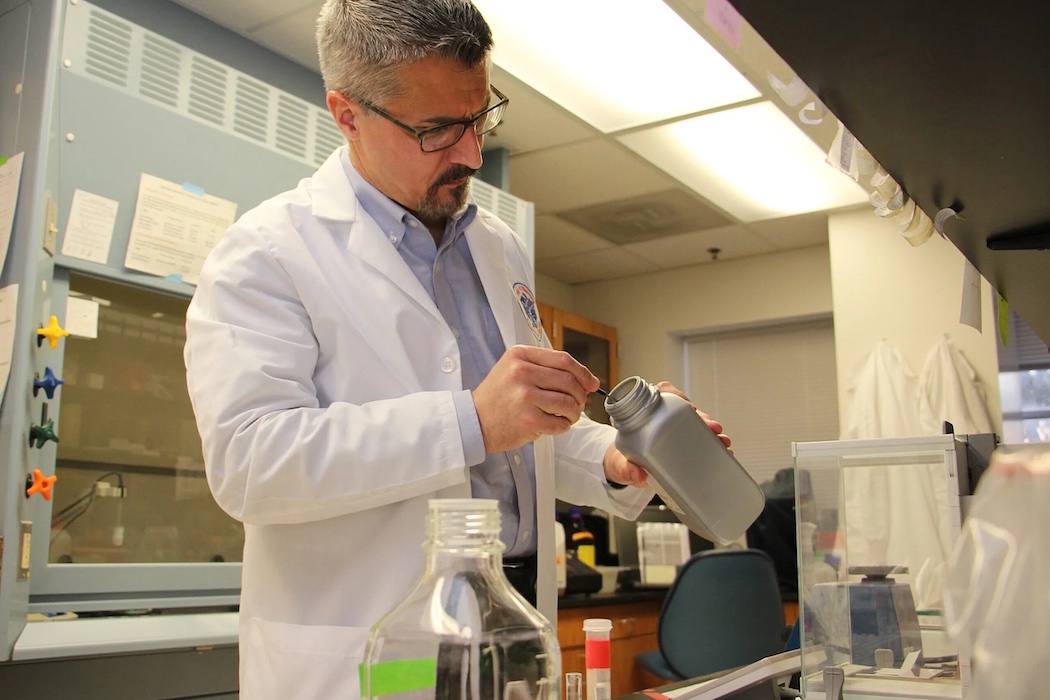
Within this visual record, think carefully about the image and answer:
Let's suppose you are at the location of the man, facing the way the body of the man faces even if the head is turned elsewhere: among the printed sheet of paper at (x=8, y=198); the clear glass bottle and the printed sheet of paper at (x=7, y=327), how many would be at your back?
2

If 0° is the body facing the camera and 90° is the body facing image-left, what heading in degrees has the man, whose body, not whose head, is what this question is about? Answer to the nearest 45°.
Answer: approximately 315°

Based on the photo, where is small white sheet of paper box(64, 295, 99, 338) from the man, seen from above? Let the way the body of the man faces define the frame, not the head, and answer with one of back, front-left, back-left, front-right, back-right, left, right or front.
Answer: back

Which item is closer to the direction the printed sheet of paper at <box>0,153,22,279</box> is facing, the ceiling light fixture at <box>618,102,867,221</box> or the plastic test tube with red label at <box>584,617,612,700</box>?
the plastic test tube with red label

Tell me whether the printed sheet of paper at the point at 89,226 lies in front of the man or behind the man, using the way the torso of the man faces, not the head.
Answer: behind

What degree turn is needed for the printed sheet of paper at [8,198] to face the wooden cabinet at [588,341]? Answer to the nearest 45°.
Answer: approximately 90° to its left

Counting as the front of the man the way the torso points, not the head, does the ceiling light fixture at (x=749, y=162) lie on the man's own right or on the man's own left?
on the man's own left

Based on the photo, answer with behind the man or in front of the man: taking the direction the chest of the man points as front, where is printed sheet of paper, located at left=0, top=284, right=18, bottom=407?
behind
